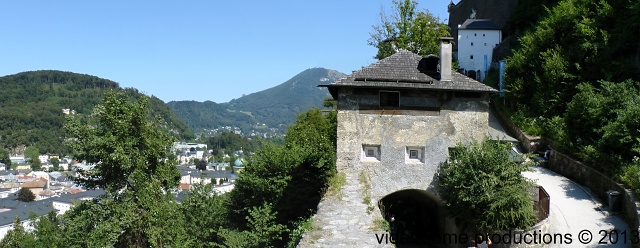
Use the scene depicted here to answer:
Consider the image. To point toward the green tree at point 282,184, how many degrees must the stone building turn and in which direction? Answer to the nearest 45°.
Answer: approximately 135° to its right

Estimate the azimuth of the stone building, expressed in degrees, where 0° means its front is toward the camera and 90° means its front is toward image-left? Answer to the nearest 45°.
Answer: approximately 0°

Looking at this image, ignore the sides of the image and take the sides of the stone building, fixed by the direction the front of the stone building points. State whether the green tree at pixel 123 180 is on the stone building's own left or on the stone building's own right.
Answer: on the stone building's own right

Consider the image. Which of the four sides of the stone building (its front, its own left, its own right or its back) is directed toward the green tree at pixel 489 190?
front

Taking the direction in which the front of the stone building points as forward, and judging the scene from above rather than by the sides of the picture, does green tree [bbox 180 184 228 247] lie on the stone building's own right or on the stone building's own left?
on the stone building's own right

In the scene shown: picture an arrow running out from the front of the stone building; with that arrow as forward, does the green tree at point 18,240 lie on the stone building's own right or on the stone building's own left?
on the stone building's own right

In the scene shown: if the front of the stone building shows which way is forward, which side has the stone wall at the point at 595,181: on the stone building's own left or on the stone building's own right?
on the stone building's own left
